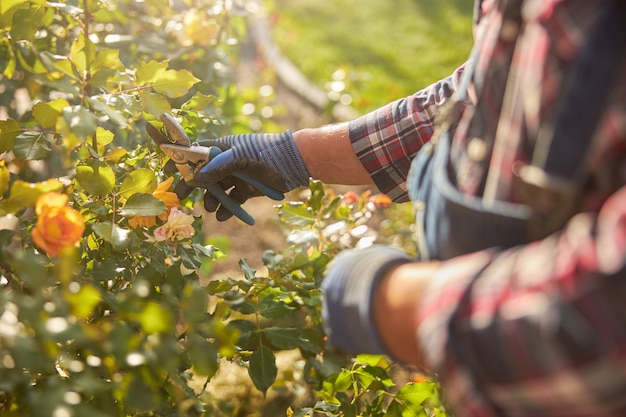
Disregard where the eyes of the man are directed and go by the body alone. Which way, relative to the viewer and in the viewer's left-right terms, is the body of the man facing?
facing the viewer and to the left of the viewer
